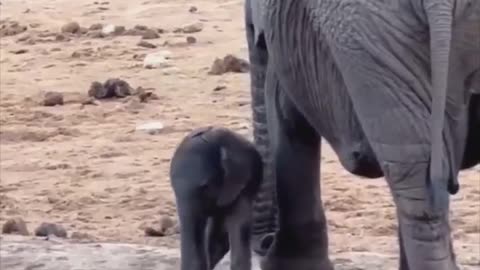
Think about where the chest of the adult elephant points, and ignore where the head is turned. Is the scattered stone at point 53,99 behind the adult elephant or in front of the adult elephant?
in front

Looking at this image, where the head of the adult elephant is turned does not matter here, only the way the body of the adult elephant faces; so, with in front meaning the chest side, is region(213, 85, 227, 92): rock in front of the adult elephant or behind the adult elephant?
in front

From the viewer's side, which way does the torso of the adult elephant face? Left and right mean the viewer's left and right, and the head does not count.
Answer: facing away from the viewer and to the left of the viewer
